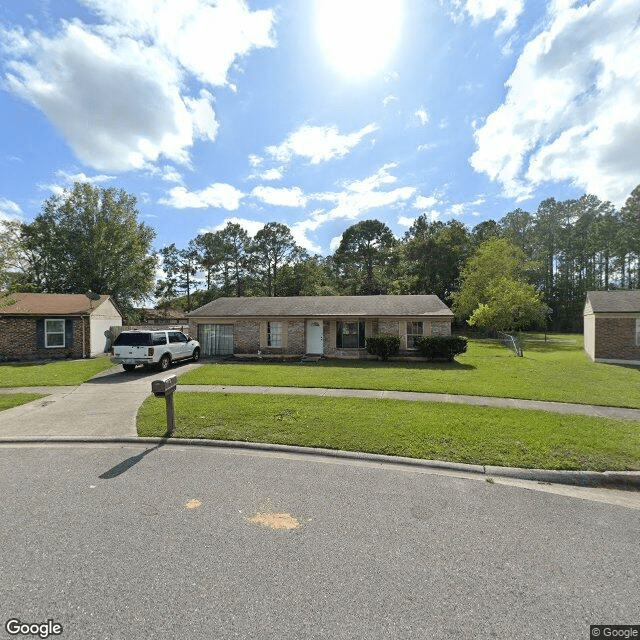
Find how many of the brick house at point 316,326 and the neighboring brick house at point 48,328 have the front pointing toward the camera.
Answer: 2

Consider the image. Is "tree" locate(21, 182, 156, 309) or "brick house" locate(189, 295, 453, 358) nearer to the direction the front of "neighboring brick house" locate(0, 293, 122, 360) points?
the brick house

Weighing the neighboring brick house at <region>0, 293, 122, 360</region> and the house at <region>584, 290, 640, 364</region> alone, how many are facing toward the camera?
2

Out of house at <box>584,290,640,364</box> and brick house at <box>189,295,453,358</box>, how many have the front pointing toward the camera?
2

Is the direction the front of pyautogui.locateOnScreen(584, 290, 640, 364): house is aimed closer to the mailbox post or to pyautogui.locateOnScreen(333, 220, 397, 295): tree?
the mailbox post

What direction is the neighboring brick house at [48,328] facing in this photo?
toward the camera

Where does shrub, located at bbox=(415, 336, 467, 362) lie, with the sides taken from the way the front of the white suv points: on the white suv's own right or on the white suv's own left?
on the white suv's own right

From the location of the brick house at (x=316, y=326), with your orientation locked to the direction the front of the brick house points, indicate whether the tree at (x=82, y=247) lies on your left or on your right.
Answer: on your right

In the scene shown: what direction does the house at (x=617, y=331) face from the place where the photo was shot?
facing the viewer

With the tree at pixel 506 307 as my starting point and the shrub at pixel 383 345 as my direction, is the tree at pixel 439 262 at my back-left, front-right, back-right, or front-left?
back-right

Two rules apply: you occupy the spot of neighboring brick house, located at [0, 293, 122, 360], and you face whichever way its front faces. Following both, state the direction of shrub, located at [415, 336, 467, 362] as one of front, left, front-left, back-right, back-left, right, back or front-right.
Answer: front-left

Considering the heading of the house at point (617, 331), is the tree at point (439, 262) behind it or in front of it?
behind

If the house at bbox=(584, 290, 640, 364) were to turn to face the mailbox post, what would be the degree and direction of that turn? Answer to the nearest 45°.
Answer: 0° — it already faces it
